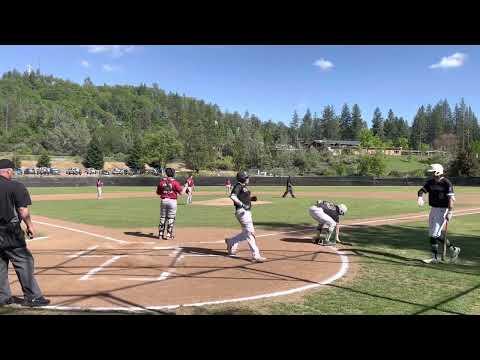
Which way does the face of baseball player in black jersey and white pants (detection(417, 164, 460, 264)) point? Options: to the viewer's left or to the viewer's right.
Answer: to the viewer's left

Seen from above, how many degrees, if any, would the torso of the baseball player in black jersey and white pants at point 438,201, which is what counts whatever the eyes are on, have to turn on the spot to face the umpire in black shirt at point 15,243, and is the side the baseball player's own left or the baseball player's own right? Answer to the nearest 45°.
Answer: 0° — they already face them

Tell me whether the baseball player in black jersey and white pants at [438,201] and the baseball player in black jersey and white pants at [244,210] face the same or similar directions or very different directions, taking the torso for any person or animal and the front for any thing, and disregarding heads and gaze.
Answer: very different directions

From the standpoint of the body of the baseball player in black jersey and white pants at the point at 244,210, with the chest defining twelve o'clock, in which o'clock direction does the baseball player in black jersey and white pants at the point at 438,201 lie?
the baseball player in black jersey and white pants at the point at 438,201 is roughly at 12 o'clock from the baseball player in black jersey and white pants at the point at 244,210.

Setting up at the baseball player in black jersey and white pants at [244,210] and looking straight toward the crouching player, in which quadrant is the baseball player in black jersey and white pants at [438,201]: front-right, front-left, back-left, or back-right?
front-right

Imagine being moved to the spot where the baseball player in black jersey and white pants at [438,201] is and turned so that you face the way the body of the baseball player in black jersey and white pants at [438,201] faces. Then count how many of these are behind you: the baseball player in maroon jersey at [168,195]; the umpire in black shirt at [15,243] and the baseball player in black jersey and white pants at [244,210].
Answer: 0

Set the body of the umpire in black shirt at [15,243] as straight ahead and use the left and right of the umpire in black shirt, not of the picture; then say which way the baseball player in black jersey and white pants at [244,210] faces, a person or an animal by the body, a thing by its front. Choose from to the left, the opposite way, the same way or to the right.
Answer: to the right

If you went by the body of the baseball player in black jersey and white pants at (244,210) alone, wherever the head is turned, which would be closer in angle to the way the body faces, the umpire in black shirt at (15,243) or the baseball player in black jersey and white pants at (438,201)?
the baseball player in black jersey and white pants

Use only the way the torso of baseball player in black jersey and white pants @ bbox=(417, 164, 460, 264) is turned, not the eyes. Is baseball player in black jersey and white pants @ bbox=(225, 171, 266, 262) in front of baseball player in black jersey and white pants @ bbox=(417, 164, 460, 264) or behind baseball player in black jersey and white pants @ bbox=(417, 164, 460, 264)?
in front

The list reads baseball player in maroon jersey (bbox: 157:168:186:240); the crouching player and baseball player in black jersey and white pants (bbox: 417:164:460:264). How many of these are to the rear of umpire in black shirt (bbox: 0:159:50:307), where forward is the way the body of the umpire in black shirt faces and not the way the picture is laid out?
0

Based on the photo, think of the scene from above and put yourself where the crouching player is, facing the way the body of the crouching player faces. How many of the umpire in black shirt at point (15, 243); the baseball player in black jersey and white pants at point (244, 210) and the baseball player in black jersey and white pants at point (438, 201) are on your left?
0

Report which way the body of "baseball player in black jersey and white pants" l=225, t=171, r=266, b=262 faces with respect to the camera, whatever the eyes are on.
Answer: to the viewer's right
